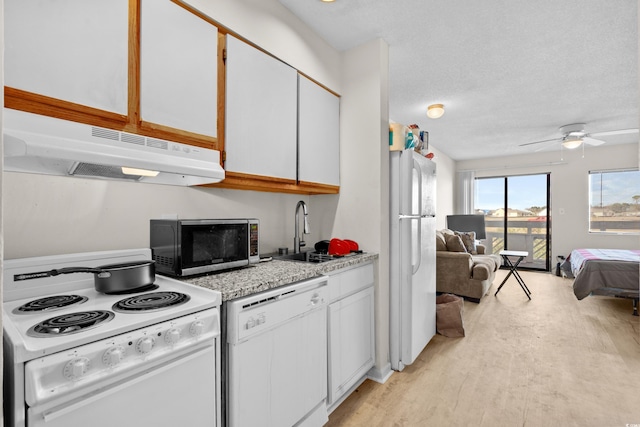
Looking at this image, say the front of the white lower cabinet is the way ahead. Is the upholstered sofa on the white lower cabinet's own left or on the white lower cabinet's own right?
on the white lower cabinet's own left

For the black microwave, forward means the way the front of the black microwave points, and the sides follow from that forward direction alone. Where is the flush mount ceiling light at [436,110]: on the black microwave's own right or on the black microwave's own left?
on the black microwave's own left

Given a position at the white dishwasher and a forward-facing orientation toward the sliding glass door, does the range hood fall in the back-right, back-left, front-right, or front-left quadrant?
back-left

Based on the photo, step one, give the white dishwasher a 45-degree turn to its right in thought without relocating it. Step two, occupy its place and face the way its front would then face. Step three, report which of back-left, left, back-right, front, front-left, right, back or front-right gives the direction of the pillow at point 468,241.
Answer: back-left

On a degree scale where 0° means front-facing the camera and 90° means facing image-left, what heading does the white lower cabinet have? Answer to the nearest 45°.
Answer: approximately 315°
